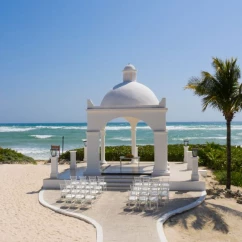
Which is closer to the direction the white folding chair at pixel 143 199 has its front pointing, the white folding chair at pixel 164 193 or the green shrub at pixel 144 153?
the green shrub

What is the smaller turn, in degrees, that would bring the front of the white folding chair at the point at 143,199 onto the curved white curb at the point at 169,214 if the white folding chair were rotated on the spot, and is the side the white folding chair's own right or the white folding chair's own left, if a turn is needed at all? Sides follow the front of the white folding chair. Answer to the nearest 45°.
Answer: approximately 135° to the white folding chair's own right

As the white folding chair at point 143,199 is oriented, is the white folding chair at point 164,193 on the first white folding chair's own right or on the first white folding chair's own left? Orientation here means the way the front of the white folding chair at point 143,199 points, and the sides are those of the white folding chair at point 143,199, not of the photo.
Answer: on the first white folding chair's own right

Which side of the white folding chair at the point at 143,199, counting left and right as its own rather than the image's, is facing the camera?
back

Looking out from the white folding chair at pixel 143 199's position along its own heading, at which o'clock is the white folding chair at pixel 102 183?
the white folding chair at pixel 102 183 is roughly at 11 o'clock from the white folding chair at pixel 143 199.

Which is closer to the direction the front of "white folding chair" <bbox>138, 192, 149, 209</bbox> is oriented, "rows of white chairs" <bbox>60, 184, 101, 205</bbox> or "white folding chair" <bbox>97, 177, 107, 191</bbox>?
the white folding chair

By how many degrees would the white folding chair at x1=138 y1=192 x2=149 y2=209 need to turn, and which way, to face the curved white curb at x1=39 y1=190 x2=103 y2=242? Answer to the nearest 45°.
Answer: approximately 135° to its left

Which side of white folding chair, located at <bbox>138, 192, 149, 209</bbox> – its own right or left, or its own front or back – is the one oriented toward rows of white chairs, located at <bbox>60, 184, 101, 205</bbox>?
left
